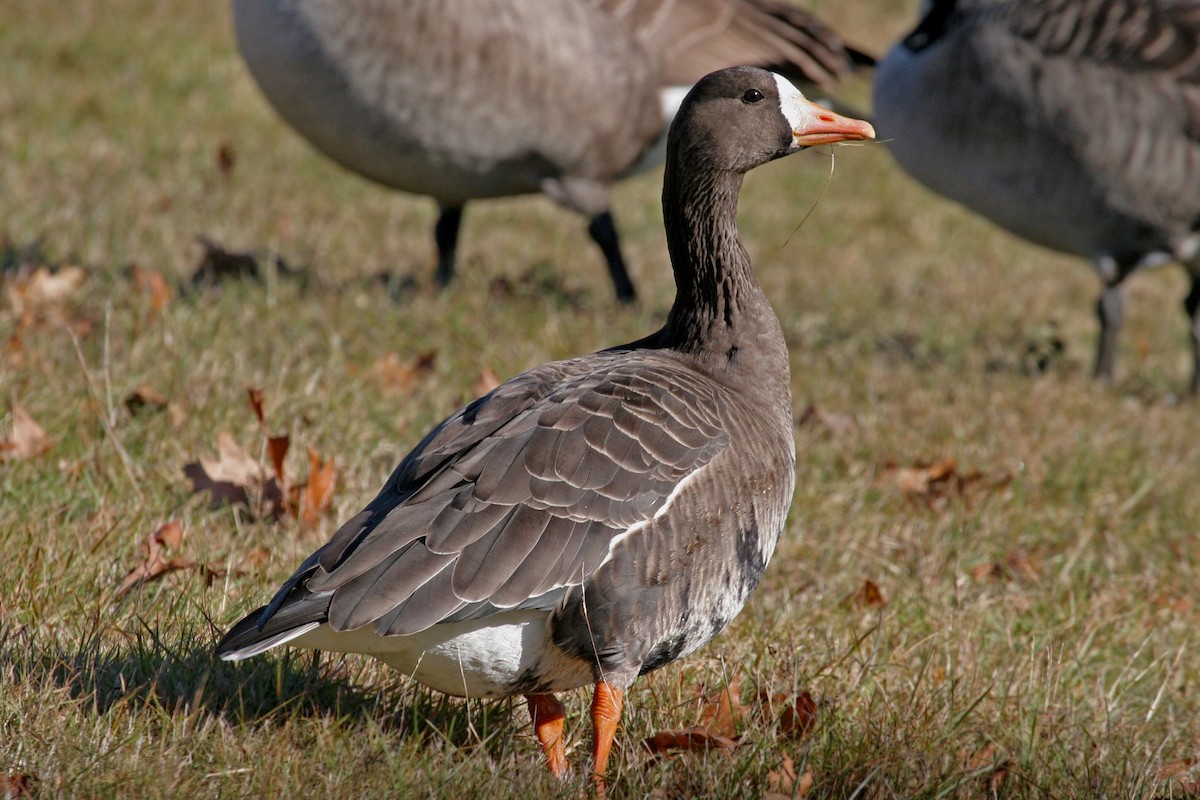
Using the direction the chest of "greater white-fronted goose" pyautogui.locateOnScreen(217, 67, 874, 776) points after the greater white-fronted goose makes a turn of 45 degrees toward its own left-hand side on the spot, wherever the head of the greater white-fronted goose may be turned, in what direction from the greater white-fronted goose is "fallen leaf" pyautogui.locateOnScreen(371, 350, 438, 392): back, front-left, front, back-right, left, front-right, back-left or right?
front-left

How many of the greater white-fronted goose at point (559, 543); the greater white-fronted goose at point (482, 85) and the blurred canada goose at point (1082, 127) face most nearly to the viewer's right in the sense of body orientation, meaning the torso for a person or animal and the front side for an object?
1

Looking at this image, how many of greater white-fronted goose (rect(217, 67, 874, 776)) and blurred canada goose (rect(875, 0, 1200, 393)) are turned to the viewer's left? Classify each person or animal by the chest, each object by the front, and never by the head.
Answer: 1

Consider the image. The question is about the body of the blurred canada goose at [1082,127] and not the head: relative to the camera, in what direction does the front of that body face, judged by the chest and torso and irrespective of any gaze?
to the viewer's left

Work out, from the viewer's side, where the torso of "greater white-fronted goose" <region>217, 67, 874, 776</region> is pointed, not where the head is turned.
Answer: to the viewer's right

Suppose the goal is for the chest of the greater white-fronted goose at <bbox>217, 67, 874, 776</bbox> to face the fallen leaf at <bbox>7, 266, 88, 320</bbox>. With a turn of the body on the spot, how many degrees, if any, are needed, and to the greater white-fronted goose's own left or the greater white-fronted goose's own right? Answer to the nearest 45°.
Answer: approximately 135° to the greater white-fronted goose's own left

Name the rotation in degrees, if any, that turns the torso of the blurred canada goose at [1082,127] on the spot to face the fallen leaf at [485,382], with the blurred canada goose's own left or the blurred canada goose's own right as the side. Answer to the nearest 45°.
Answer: approximately 45° to the blurred canada goose's own left

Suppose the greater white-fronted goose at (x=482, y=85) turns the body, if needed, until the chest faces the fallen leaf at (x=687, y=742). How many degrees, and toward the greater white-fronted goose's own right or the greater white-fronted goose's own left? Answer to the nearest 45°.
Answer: approximately 90° to the greater white-fronted goose's own left

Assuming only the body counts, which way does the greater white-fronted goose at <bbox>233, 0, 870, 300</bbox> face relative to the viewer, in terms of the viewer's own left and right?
facing to the left of the viewer

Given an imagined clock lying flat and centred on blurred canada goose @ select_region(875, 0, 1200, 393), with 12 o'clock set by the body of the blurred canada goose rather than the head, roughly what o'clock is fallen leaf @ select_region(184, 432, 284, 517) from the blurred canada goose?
The fallen leaf is roughly at 10 o'clock from the blurred canada goose.

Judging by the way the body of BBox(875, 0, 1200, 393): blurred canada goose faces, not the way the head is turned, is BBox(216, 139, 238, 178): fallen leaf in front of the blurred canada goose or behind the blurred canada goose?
in front

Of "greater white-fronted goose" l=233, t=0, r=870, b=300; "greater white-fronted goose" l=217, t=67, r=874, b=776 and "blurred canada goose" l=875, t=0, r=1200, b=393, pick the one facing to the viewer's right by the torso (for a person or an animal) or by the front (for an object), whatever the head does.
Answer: "greater white-fronted goose" l=217, t=67, r=874, b=776

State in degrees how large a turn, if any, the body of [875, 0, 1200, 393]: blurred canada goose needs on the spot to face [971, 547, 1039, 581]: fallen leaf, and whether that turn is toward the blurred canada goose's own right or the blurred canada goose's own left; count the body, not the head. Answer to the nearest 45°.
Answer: approximately 90° to the blurred canada goose's own left

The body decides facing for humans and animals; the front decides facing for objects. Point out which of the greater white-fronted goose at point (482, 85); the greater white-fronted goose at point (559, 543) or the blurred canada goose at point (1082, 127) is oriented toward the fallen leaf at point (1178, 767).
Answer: the greater white-fronted goose at point (559, 543)

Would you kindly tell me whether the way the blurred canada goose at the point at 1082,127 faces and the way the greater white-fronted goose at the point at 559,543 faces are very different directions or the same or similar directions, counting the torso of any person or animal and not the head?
very different directions

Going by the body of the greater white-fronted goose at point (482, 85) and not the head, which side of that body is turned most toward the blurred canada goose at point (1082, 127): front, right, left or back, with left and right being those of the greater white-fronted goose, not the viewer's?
back
